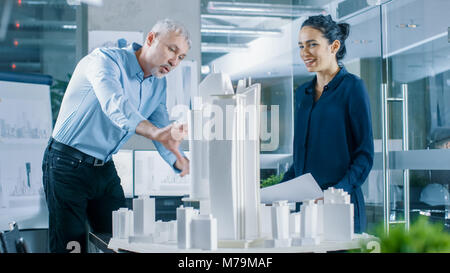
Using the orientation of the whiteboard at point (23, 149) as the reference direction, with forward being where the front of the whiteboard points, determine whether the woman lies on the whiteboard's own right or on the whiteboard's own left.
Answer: on the whiteboard's own left

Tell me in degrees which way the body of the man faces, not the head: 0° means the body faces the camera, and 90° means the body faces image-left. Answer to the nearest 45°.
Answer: approximately 315°

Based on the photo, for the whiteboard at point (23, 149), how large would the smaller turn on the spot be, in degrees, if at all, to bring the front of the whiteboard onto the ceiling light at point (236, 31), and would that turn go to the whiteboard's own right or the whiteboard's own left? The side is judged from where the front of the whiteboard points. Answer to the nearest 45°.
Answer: approximately 135° to the whiteboard's own left

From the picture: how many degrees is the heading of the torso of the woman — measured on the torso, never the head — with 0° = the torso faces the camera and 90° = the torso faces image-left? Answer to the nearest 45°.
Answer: approximately 45°

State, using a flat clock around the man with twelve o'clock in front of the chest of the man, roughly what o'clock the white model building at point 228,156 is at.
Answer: The white model building is roughly at 11 o'clock from the man.

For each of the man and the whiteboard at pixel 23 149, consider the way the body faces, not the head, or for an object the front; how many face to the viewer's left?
0

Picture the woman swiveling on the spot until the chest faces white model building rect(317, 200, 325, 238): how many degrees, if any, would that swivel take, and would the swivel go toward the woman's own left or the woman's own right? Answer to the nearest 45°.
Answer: approximately 45° to the woman's own left

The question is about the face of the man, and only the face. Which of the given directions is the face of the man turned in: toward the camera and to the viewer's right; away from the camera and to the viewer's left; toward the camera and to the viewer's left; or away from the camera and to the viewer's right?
toward the camera and to the viewer's right

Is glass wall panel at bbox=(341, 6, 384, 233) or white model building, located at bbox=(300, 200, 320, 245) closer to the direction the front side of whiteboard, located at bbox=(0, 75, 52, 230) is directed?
the white model building

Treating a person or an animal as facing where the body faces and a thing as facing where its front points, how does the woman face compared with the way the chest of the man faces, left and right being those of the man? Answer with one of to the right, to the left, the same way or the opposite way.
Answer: to the right

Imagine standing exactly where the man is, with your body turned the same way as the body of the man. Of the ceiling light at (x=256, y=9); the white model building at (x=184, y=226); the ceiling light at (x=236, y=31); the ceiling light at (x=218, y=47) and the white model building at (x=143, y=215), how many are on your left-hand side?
3

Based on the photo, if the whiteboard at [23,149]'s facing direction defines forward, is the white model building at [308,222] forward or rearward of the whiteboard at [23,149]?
forward

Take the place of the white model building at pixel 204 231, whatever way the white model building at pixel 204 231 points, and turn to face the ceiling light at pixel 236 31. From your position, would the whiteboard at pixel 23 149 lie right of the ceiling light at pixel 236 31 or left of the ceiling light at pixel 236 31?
left

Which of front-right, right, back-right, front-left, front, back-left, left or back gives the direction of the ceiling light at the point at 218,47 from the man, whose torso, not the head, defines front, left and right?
left

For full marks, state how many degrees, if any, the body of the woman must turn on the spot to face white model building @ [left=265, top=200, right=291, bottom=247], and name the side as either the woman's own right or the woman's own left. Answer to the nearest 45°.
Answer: approximately 45° to the woman's own left

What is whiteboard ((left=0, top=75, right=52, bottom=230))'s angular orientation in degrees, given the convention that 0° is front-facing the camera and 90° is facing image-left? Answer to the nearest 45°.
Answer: approximately 0°
